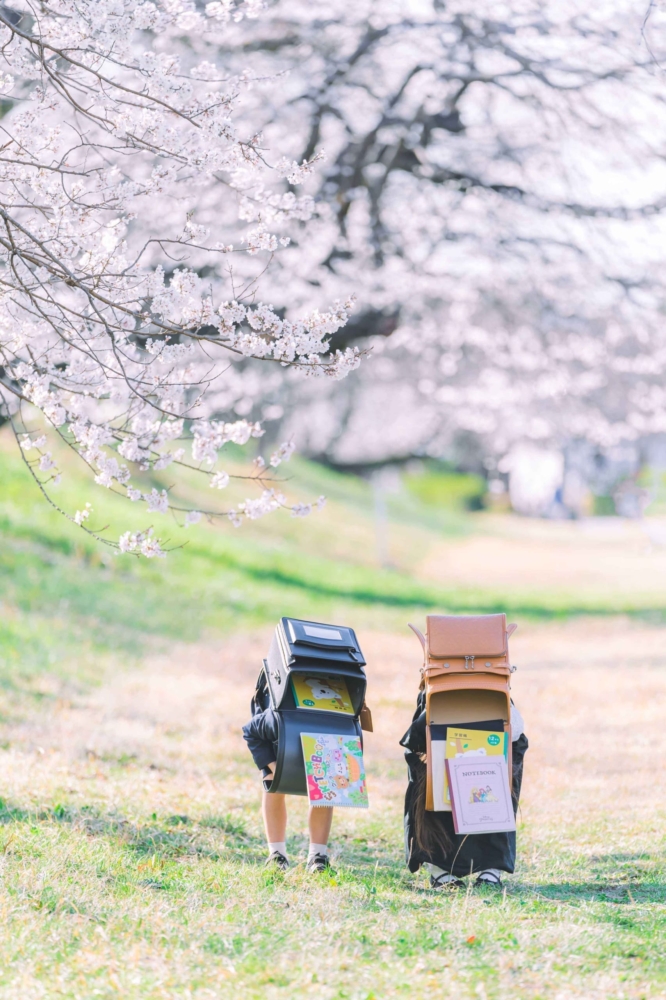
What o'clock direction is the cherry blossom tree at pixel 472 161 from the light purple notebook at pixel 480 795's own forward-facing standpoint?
The cherry blossom tree is roughly at 6 o'clock from the light purple notebook.

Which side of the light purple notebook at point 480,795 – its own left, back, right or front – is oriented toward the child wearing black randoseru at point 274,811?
right

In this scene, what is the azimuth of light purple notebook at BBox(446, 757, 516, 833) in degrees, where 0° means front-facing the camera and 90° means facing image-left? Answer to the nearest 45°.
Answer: approximately 0°
